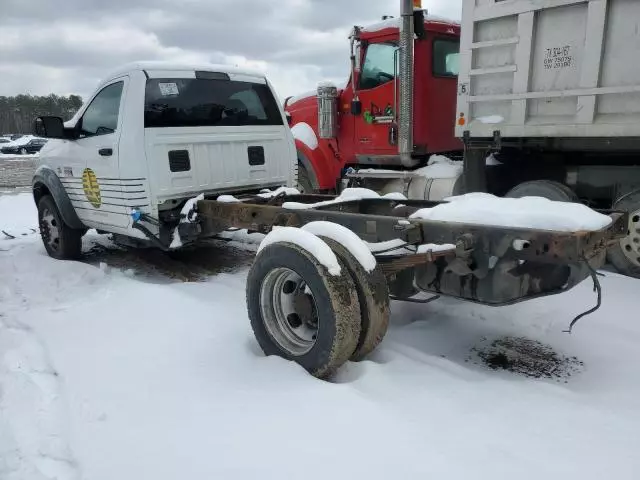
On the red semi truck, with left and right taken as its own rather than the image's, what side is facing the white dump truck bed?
back

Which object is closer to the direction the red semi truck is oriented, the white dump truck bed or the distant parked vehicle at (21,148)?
the distant parked vehicle

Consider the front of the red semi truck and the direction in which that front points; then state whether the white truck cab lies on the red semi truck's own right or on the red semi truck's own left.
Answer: on the red semi truck's own left

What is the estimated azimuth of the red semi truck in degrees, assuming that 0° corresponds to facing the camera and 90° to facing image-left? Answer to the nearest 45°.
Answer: approximately 135°

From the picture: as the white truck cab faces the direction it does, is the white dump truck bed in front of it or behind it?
behind

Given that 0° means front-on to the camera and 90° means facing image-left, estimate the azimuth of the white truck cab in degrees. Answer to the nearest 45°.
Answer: approximately 135°

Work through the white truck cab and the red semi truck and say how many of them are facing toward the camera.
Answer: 0

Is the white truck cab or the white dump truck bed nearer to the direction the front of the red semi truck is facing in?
the white truck cab

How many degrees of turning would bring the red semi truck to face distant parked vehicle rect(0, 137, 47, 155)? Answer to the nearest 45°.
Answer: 0° — it already faces it
